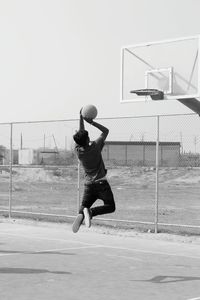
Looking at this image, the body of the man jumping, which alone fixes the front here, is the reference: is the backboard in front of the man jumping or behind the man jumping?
in front

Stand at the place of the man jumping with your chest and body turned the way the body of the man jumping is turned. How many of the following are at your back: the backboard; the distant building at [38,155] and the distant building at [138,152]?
0

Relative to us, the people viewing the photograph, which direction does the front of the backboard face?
facing the viewer and to the left of the viewer

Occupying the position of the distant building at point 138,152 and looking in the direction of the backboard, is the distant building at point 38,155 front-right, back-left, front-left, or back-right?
back-right

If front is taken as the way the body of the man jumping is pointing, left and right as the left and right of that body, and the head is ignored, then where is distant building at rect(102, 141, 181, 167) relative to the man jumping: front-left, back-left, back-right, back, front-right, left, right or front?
front-left

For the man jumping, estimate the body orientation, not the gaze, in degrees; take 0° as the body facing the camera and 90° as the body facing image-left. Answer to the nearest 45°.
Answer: approximately 225°

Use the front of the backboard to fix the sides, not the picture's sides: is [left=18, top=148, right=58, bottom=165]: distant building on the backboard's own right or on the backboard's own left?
on the backboard's own right

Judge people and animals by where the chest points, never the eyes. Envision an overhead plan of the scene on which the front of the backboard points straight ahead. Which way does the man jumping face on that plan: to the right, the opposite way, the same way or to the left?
the opposite way

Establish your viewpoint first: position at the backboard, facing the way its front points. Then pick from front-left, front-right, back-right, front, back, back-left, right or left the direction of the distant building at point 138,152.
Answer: back-right

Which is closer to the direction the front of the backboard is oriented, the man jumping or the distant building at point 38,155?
the man jumping
